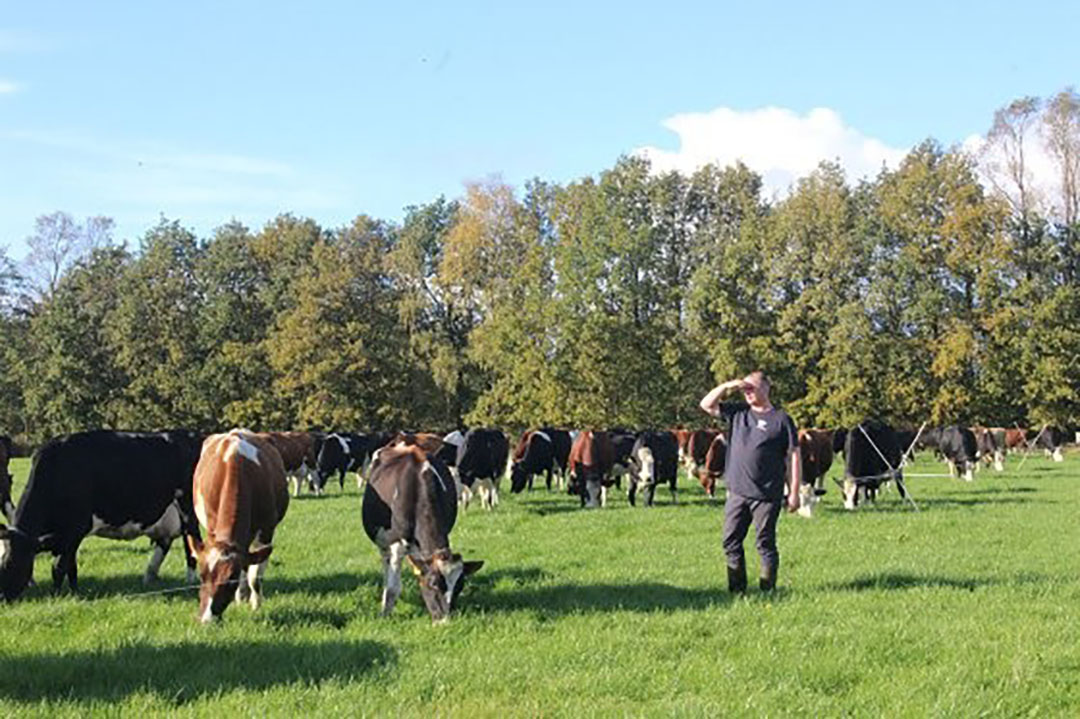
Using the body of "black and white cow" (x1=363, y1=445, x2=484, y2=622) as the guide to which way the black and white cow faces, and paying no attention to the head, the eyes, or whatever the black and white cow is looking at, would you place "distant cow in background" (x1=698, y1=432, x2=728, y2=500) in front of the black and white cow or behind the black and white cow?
behind

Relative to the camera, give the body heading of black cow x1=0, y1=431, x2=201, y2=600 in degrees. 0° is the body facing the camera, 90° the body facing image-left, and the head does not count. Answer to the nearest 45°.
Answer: approximately 90°

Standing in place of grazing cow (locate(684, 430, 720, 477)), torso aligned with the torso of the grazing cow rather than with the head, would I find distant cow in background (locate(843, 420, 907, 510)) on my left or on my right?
on my left

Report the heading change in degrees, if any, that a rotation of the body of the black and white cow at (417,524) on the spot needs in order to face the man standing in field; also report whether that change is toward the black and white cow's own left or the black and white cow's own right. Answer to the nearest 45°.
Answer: approximately 90° to the black and white cow's own left

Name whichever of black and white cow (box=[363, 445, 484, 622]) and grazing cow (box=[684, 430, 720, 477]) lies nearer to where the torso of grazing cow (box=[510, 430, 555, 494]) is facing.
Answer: the black and white cow

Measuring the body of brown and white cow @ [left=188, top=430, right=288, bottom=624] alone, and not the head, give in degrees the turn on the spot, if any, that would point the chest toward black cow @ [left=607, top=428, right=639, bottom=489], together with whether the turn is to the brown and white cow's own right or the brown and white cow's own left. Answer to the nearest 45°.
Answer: approximately 135° to the brown and white cow's own left

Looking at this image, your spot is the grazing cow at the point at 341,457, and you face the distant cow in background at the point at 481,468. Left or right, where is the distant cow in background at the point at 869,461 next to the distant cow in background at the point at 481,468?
left
